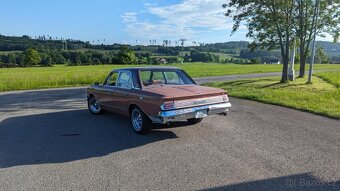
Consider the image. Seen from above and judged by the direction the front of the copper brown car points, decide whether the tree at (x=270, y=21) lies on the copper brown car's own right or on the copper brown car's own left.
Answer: on the copper brown car's own right

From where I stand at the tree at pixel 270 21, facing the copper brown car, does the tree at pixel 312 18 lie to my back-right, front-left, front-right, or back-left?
back-left

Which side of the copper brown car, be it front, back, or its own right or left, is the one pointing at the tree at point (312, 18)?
right

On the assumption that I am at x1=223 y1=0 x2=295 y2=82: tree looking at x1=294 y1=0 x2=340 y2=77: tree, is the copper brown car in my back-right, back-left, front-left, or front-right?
back-right

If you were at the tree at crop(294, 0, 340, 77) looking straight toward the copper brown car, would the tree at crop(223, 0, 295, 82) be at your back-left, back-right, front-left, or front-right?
front-right

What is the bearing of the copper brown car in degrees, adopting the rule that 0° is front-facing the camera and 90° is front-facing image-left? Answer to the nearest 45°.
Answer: approximately 135°

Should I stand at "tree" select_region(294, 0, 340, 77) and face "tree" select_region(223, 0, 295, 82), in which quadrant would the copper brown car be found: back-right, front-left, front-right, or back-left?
front-left
